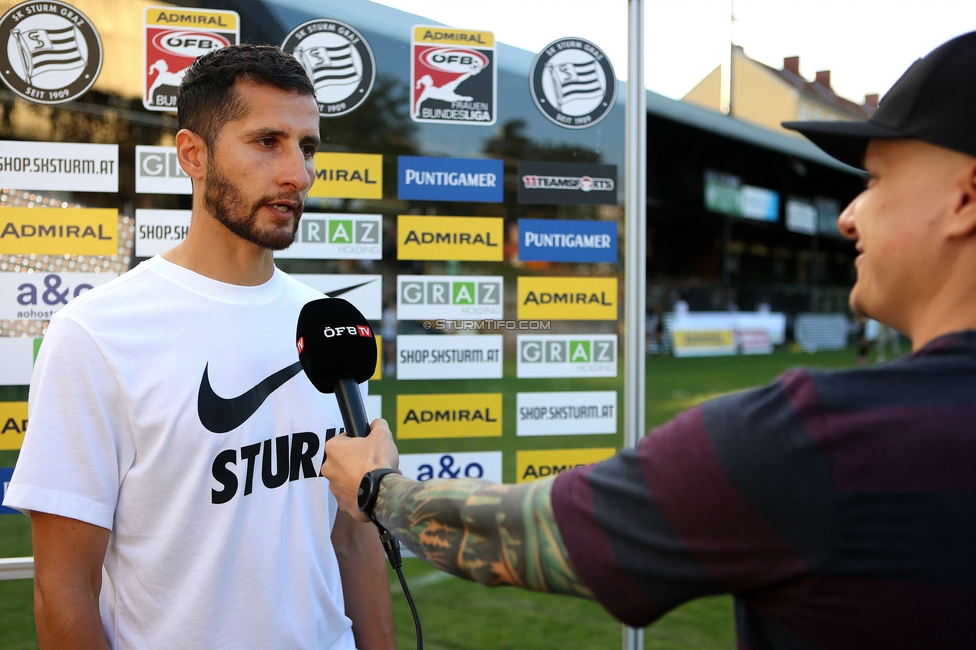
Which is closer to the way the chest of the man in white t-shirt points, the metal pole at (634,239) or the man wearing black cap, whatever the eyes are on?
the man wearing black cap

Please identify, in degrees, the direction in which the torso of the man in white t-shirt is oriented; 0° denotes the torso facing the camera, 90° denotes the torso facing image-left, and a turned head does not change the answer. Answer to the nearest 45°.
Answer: approximately 315°

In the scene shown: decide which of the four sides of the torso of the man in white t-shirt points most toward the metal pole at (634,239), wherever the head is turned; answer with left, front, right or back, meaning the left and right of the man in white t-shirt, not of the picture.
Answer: left

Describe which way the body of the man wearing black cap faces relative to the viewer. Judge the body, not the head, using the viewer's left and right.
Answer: facing away from the viewer and to the left of the viewer

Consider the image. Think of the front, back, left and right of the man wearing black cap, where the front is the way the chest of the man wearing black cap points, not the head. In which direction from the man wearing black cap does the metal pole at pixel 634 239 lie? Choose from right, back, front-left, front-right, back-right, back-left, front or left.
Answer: front-right

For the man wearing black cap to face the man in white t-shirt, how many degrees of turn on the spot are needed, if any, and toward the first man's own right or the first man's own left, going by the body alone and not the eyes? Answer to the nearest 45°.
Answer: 0° — they already face them

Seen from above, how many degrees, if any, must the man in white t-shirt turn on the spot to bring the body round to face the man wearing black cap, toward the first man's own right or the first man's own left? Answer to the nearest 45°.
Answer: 0° — they already face them

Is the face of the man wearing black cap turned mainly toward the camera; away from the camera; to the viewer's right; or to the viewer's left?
to the viewer's left
